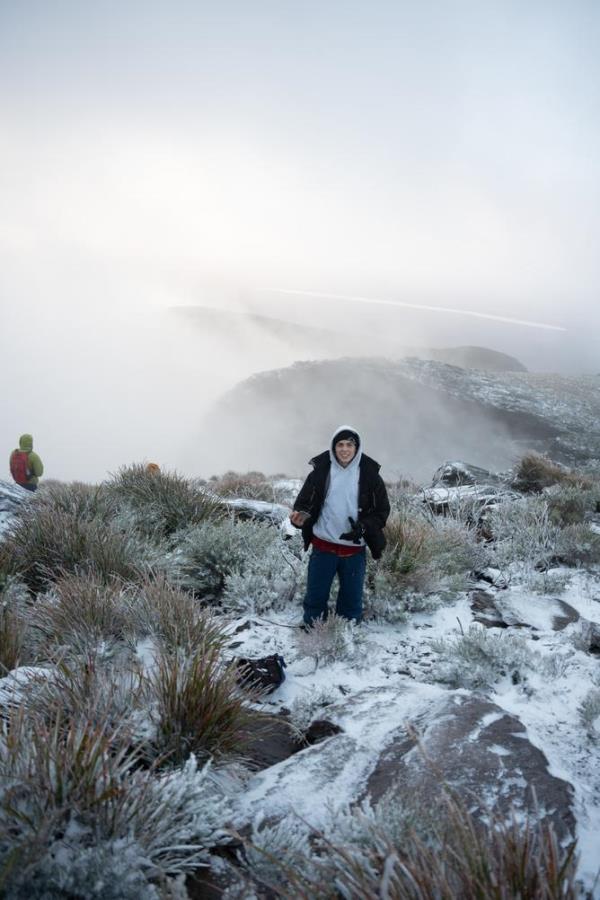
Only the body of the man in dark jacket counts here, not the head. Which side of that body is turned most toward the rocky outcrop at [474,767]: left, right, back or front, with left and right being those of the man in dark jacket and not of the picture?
front

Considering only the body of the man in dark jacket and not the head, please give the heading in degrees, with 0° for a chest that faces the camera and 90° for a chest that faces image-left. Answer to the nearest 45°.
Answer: approximately 0°

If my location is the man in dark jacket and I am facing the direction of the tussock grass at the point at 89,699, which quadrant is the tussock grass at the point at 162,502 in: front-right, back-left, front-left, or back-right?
back-right

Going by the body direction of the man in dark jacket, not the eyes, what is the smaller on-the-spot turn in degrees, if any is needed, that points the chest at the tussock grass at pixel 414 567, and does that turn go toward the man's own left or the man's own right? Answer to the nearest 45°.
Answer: approximately 135° to the man's own left

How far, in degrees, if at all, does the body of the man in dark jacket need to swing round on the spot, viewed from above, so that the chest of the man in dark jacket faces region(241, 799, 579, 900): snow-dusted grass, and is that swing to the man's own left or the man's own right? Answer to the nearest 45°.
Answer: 0° — they already face it

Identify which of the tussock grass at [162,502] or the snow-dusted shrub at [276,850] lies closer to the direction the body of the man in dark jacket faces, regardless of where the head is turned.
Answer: the snow-dusted shrub

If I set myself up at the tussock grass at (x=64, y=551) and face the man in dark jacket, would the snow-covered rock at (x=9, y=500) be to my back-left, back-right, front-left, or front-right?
back-left

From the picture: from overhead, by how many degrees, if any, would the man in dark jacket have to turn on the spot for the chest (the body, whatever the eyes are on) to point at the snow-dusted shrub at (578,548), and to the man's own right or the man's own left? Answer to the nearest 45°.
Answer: approximately 135° to the man's own left
